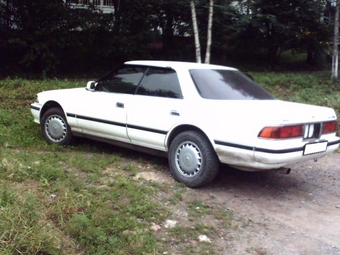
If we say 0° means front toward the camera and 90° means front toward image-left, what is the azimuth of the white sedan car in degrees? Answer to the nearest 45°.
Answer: approximately 135°

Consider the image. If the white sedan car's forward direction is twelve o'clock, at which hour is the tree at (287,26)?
The tree is roughly at 2 o'clock from the white sedan car.
